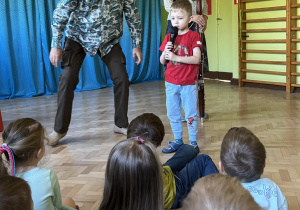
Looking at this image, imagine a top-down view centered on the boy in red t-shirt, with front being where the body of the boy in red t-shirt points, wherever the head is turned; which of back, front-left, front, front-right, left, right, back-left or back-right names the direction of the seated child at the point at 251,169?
front-left

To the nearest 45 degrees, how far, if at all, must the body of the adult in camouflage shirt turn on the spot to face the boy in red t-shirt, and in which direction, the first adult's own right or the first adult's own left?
approximately 45° to the first adult's own left

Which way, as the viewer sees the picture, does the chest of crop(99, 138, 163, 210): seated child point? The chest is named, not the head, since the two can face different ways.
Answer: away from the camera

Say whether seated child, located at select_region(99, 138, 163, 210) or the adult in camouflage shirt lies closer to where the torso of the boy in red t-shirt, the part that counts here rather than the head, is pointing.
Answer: the seated child

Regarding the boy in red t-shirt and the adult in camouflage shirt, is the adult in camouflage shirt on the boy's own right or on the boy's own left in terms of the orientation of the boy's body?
on the boy's own right

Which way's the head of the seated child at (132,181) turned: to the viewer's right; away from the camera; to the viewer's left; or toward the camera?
away from the camera

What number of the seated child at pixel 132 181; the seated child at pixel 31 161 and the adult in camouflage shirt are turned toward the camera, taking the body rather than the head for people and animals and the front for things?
1

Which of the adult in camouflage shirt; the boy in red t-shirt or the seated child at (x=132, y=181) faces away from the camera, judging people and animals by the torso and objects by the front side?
the seated child

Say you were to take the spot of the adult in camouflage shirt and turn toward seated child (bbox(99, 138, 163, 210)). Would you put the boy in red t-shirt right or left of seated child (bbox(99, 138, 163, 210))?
left

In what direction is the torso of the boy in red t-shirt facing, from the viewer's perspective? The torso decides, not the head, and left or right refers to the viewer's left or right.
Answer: facing the viewer and to the left of the viewer

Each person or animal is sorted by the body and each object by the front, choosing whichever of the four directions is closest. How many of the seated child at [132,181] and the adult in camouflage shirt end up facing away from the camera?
1

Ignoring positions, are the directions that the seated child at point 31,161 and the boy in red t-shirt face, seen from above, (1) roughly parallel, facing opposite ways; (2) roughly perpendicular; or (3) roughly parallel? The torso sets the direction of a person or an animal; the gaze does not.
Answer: roughly parallel, facing opposite ways

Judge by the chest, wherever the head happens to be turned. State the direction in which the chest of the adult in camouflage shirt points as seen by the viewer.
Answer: toward the camera

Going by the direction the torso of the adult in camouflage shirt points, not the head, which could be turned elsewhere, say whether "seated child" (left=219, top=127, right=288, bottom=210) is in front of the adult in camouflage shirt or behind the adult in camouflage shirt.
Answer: in front

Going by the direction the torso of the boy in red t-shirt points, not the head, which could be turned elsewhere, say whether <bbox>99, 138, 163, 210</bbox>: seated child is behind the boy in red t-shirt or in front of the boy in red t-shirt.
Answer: in front
